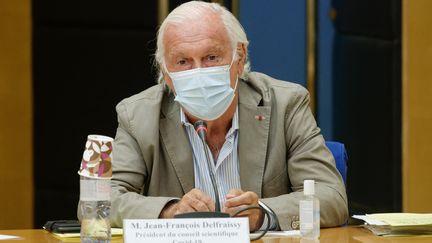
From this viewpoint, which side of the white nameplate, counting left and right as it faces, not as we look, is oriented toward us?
front

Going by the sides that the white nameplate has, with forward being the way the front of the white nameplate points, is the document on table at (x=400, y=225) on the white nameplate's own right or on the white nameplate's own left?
on the white nameplate's own left

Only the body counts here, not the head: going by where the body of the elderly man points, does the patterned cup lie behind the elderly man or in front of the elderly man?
in front

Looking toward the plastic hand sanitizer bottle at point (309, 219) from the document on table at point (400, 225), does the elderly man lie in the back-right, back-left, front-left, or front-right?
front-right

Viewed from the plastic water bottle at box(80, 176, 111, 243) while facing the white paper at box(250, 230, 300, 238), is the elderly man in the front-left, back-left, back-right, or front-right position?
front-left

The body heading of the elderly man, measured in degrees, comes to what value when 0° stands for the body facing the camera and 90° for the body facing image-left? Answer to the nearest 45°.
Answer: approximately 0°

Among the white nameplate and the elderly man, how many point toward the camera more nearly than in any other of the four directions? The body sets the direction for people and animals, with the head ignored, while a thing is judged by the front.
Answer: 2

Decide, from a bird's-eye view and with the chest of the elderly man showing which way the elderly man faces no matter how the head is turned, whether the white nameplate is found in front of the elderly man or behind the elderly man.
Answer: in front

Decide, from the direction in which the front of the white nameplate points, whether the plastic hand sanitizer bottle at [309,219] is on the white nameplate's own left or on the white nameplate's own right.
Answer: on the white nameplate's own left

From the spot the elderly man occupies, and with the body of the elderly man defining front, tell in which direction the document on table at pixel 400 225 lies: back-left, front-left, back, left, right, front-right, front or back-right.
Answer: front-left
